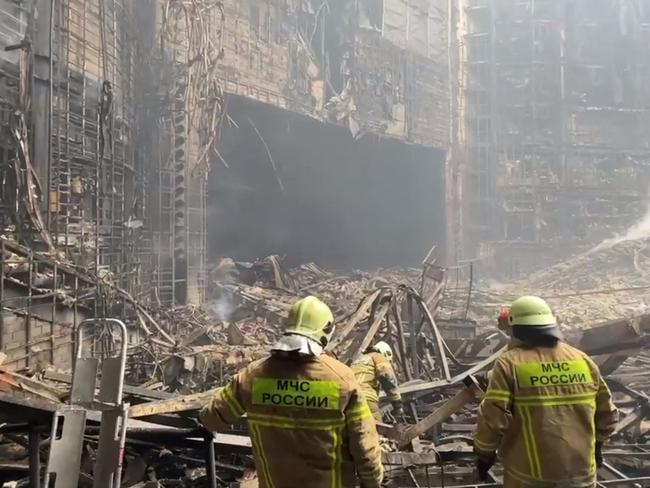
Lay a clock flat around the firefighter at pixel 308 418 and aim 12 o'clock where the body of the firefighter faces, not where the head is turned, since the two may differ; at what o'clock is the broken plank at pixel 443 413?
The broken plank is roughly at 1 o'clock from the firefighter.

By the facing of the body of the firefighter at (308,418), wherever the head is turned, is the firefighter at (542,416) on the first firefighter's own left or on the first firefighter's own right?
on the first firefighter's own right

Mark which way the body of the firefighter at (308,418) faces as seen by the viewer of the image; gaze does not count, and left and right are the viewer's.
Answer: facing away from the viewer

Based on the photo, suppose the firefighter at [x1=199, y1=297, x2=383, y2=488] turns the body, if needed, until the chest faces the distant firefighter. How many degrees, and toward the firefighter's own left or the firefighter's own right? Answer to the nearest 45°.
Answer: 0° — they already face them

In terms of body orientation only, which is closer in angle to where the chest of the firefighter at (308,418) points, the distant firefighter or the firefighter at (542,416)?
the distant firefighter

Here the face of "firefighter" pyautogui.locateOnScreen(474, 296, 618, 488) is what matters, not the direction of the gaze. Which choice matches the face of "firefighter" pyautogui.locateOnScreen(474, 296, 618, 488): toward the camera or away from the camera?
away from the camera
